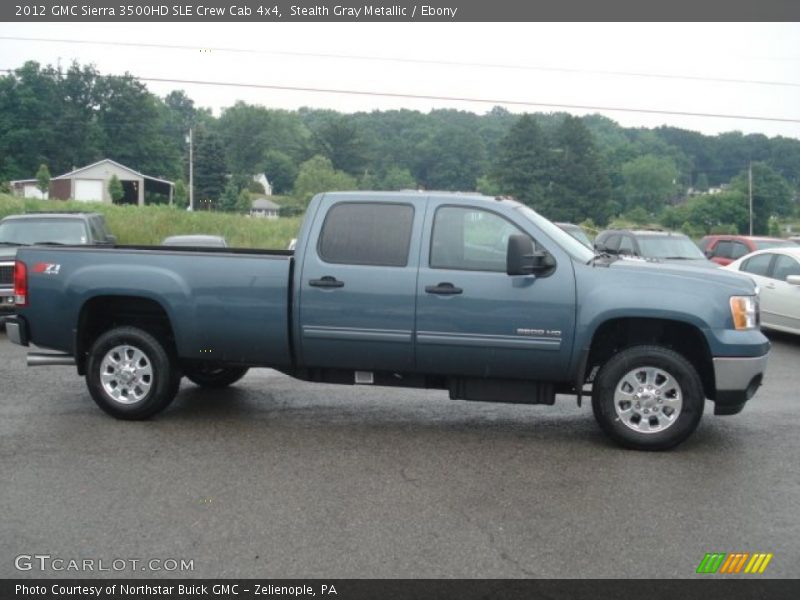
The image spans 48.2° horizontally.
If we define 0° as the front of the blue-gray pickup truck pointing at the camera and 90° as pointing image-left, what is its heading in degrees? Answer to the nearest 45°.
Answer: approximately 270°

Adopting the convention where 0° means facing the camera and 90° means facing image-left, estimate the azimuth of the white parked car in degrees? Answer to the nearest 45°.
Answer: approximately 315°

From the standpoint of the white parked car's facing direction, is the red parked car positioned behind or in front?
behind

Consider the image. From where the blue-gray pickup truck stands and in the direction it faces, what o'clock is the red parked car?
The red parked car is roughly at 10 o'clock from the blue-gray pickup truck.
